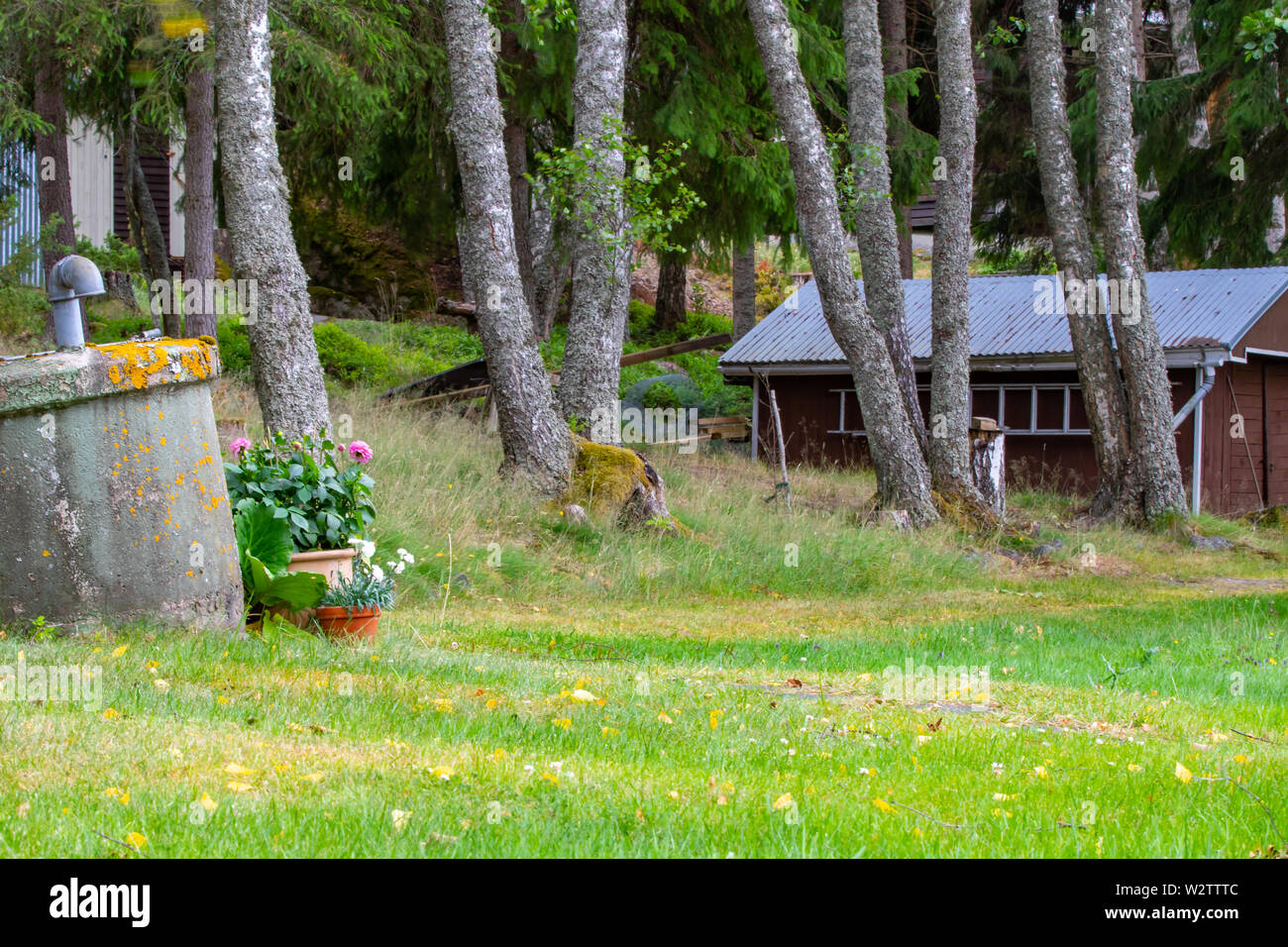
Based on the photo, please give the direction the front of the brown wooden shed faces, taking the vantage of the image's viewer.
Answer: facing the viewer and to the right of the viewer

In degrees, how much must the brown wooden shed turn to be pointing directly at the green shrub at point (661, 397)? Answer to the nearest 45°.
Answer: approximately 135° to its right

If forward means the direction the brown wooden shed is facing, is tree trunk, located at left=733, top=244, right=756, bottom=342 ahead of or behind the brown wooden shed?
behind

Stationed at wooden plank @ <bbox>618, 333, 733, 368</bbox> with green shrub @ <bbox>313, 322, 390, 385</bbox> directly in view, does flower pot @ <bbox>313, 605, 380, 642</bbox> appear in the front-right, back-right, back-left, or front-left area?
front-left

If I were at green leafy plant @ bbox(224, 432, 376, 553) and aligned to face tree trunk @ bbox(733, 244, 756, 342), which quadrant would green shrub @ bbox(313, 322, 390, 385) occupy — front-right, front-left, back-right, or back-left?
front-left

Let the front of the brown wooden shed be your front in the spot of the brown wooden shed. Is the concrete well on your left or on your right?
on your right

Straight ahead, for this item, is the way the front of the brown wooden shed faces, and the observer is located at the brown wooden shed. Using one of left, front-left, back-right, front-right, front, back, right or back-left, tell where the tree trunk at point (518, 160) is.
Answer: right

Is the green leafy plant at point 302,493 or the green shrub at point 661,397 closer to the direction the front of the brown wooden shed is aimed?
the green leafy plant
